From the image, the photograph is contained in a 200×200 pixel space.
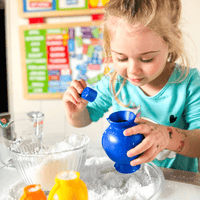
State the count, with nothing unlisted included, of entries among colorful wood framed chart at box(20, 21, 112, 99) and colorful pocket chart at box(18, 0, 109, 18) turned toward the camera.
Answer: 2

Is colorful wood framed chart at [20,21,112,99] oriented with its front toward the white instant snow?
yes

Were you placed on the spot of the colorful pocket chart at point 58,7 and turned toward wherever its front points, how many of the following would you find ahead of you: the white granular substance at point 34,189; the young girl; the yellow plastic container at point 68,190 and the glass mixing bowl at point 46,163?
4

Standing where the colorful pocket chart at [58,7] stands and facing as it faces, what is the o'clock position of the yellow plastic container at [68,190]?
The yellow plastic container is roughly at 12 o'clock from the colorful pocket chart.

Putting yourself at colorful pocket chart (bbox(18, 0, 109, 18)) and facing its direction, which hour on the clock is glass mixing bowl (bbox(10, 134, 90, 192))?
The glass mixing bowl is roughly at 12 o'clock from the colorful pocket chart.

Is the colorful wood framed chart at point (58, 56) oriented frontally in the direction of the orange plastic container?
yes

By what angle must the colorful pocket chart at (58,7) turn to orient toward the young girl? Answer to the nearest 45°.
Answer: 0° — it already faces them

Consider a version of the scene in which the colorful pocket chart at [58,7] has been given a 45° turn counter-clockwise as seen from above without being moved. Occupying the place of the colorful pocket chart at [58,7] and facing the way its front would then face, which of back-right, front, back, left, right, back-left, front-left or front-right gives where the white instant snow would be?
front-right

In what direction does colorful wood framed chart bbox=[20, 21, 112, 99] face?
toward the camera

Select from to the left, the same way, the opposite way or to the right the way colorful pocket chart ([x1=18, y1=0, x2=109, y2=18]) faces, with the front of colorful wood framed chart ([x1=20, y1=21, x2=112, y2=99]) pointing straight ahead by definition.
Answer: the same way

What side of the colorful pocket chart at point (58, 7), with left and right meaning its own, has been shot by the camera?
front

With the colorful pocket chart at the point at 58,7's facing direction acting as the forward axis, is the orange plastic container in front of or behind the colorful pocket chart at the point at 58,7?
in front

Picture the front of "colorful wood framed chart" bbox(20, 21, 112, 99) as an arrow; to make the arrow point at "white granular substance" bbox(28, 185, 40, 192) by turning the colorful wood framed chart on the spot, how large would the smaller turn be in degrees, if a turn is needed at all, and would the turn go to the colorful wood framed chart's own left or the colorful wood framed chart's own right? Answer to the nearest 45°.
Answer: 0° — it already faces it

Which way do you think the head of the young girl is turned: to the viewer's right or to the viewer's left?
to the viewer's left

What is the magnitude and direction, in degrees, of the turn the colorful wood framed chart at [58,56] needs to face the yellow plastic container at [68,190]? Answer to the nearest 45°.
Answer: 0° — it already faces it

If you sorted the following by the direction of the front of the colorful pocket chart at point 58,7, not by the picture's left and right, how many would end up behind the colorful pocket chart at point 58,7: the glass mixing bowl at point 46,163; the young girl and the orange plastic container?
0
